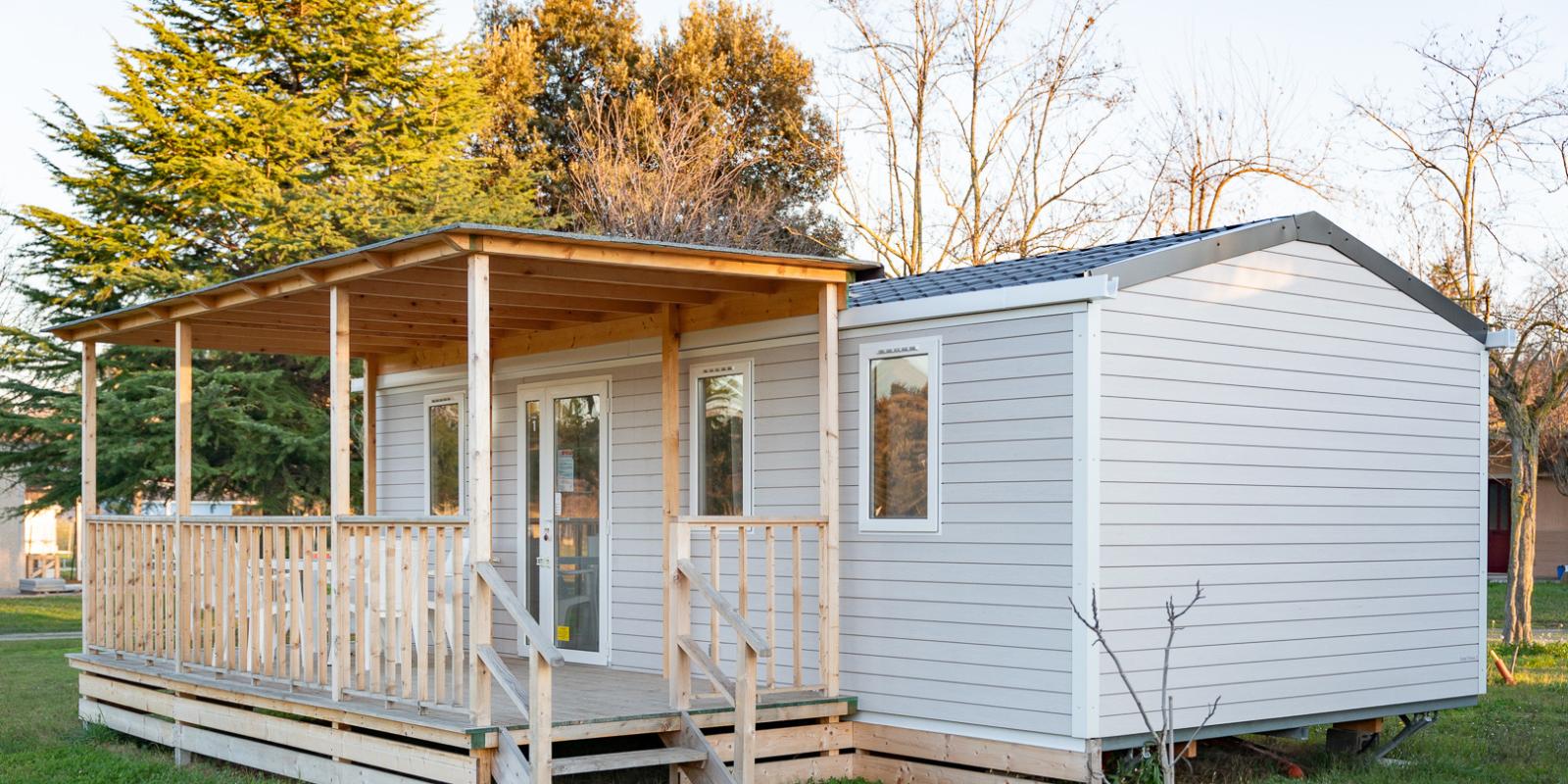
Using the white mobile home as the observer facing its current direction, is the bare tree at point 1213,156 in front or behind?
behind

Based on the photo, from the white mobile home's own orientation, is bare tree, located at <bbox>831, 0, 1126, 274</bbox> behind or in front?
behind

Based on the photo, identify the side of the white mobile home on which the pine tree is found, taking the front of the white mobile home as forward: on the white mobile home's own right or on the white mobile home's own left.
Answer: on the white mobile home's own right

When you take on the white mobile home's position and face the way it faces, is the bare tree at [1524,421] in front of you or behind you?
behind

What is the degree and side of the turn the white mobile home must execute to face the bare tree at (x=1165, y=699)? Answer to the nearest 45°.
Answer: approximately 45° to its left

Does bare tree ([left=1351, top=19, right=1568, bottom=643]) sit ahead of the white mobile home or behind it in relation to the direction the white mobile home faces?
behind

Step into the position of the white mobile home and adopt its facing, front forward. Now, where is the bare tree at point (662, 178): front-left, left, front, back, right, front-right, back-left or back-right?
back-right

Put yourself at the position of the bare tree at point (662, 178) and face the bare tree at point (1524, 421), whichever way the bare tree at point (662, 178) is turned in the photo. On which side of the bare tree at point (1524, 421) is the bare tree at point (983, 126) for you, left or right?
left

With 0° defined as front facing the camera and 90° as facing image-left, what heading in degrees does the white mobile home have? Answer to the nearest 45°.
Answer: approximately 45°
